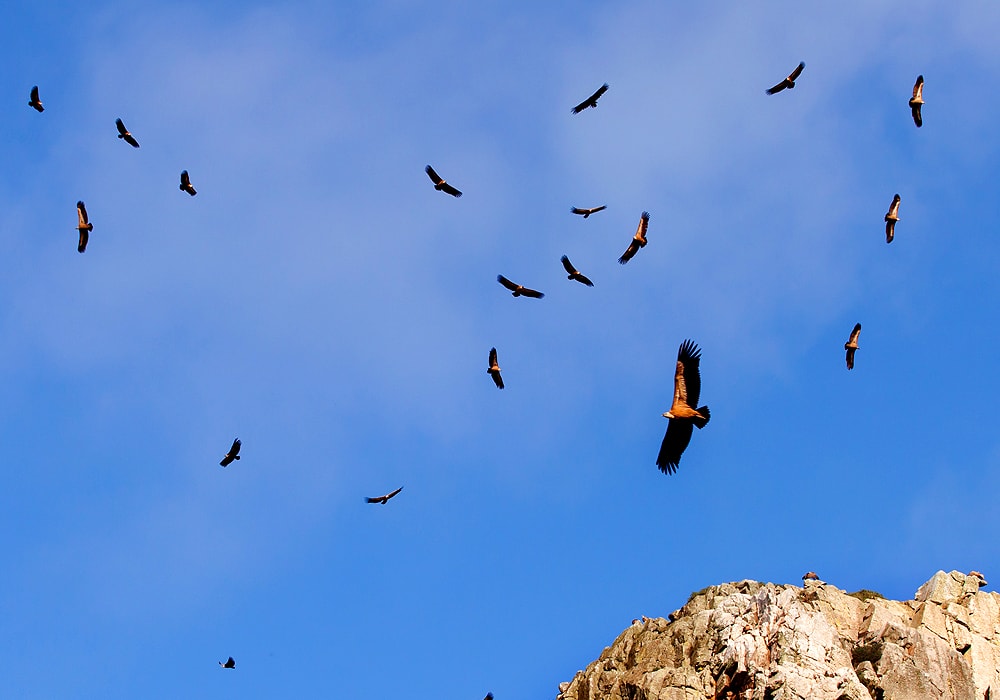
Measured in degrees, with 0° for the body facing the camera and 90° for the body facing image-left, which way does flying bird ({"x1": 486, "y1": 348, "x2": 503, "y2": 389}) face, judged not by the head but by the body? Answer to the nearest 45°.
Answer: approximately 270°

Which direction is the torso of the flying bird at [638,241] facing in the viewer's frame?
to the viewer's left

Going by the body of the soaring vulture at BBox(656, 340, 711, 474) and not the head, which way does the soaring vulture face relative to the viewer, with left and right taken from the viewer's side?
facing to the left of the viewer

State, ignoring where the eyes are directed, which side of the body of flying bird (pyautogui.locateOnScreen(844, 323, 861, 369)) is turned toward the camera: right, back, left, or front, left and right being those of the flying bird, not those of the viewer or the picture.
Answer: left
